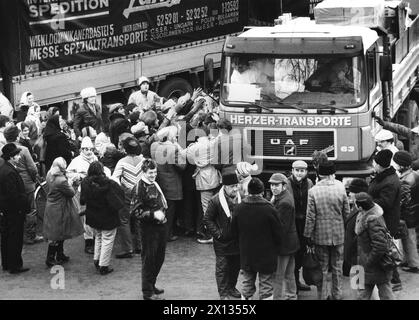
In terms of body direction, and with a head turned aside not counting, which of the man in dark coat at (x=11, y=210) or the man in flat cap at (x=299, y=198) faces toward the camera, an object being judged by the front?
the man in flat cap

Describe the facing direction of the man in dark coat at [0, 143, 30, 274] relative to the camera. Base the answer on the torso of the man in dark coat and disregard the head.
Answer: to the viewer's right

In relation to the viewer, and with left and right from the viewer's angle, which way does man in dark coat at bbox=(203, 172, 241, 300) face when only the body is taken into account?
facing the viewer and to the right of the viewer

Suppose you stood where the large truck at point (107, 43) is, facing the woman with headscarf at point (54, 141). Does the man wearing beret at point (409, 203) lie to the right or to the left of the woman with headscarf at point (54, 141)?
left

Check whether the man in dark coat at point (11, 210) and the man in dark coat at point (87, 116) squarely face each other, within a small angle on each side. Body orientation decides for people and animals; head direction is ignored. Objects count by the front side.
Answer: no

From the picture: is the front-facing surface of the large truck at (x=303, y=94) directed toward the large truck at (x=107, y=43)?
no

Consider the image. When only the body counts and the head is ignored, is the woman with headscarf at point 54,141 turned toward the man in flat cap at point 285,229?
no

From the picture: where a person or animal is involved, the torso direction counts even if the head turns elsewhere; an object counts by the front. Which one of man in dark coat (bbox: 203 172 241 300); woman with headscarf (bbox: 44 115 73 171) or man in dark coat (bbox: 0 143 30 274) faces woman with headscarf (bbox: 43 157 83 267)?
man in dark coat (bbox: 0 143 30 274)

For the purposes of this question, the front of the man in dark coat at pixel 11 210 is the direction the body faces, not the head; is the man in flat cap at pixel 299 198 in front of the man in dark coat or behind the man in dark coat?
in front

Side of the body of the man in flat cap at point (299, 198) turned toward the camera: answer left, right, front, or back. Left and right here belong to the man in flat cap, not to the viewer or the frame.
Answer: front

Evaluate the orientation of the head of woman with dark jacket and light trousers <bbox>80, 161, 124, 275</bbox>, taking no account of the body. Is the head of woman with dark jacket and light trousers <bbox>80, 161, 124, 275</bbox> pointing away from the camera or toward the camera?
away from the camera

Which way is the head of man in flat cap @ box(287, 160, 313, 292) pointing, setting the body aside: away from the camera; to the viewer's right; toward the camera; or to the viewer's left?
toward the camera

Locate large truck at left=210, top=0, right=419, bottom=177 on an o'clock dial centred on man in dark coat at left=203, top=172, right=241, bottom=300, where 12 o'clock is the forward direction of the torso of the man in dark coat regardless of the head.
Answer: The large truck is roughly at 8 o'clock from the man in dark coat.
